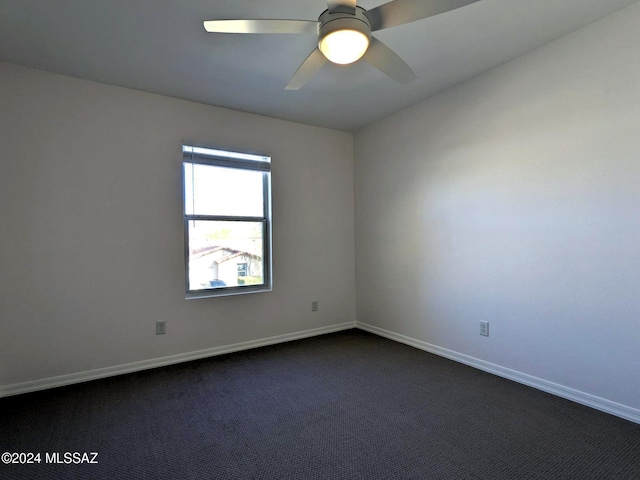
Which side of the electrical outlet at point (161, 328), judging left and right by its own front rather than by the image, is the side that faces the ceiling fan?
front

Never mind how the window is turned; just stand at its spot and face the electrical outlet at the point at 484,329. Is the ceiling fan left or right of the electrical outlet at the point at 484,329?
right

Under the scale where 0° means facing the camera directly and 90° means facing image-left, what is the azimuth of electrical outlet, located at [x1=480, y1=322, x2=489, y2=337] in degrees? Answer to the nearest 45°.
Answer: approximately 45°

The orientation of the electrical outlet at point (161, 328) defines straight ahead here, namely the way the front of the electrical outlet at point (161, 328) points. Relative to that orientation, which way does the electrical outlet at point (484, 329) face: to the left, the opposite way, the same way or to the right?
to the right

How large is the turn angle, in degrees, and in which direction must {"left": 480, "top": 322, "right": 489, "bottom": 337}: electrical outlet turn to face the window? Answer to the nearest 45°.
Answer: approximately 45° to its right

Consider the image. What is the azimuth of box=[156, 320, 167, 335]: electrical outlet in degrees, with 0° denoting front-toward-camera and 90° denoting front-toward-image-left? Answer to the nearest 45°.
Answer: approximately 0°

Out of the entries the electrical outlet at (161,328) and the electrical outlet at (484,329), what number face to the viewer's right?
0

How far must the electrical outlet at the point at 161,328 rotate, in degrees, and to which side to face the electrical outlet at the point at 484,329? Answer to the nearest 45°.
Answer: approximately 45° to its left
